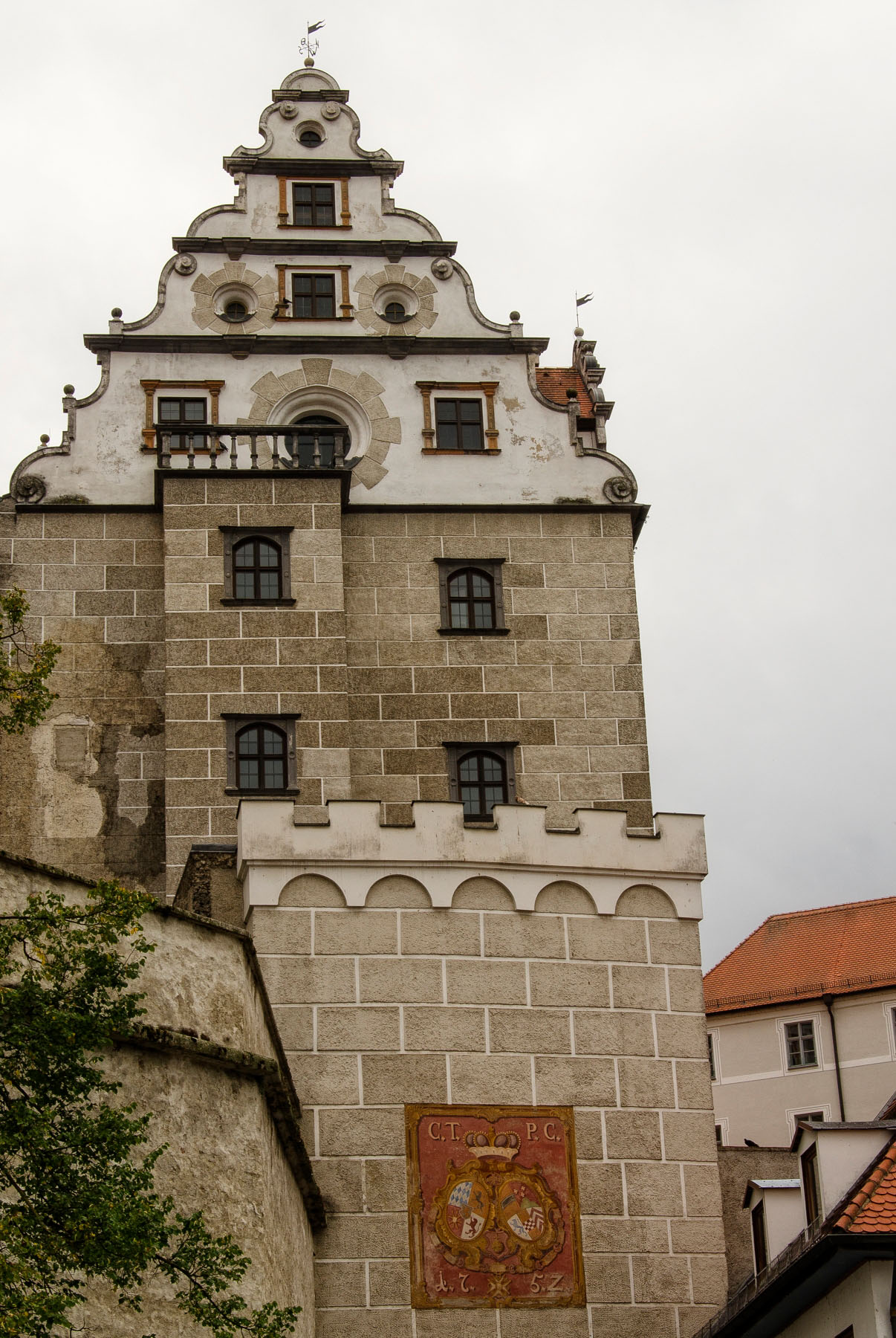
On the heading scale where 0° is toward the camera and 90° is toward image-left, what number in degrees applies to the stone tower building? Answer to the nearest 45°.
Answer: approximately 0°

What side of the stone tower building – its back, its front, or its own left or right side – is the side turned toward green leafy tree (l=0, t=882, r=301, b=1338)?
front

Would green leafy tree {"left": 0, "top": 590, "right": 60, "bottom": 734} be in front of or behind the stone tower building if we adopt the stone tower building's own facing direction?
in front
